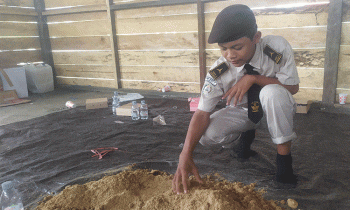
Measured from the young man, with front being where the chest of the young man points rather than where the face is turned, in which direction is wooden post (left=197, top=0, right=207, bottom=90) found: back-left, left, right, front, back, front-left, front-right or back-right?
back-right

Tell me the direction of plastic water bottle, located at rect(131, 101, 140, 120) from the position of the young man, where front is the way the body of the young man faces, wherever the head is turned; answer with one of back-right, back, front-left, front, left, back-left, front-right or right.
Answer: right

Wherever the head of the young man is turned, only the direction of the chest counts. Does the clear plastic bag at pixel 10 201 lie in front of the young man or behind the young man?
in front

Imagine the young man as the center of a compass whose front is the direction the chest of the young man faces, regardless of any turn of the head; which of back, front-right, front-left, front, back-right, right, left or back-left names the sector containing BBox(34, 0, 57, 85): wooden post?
right

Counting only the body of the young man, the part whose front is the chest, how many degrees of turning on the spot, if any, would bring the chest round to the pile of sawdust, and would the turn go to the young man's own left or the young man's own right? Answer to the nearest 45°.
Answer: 0° — they already face it

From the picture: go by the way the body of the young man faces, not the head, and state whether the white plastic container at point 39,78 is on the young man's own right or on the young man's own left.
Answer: on the young man's own right

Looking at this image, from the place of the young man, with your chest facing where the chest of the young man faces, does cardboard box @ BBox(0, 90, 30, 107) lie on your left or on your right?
on your right

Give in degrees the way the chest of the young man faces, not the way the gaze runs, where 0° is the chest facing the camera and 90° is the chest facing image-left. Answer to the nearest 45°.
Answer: approximately 45°

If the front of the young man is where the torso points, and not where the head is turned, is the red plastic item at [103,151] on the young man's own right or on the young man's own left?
on the young man's own right

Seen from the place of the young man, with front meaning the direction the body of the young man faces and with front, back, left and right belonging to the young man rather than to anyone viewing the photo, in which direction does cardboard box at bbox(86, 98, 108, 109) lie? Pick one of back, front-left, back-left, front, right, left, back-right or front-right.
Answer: right

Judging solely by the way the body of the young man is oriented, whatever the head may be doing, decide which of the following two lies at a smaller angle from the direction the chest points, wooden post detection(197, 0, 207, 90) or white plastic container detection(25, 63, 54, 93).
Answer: the white plastic container

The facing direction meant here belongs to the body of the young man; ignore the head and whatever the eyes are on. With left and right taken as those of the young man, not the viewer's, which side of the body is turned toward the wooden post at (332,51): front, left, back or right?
back
